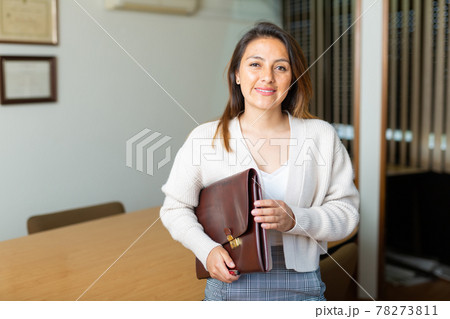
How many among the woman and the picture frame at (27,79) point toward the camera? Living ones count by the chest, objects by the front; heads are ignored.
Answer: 2

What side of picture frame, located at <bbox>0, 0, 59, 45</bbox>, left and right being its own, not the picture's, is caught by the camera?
front

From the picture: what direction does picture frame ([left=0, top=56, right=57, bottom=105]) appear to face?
toward the camera

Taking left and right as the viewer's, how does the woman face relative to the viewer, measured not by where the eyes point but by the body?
facing the viewer

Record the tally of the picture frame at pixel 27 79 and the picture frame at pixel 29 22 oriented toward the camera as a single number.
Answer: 2
